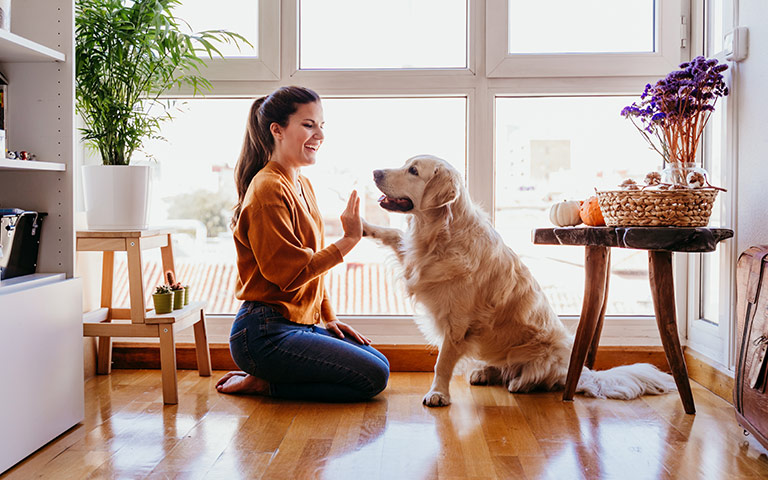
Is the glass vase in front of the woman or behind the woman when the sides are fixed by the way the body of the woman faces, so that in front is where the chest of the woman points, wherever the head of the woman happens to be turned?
in front

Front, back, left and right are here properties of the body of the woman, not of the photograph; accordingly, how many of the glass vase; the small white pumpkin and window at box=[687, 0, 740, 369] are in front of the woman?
3

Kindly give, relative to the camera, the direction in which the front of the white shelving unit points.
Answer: facing the viewer and to the right of the viewer

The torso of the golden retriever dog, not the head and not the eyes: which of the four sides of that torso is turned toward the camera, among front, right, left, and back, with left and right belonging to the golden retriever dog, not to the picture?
left

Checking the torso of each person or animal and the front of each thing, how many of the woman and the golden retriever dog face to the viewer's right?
1

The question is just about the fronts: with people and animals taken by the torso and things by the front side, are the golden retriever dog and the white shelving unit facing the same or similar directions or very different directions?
very different directions

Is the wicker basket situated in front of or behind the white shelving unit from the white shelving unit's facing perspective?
in front

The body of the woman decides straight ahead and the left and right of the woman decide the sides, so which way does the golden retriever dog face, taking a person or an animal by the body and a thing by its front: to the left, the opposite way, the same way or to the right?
the opposite way

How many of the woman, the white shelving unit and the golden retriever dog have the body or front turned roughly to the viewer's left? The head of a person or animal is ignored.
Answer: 1

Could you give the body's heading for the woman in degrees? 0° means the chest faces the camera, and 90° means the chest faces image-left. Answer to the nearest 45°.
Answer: approximately 270°
